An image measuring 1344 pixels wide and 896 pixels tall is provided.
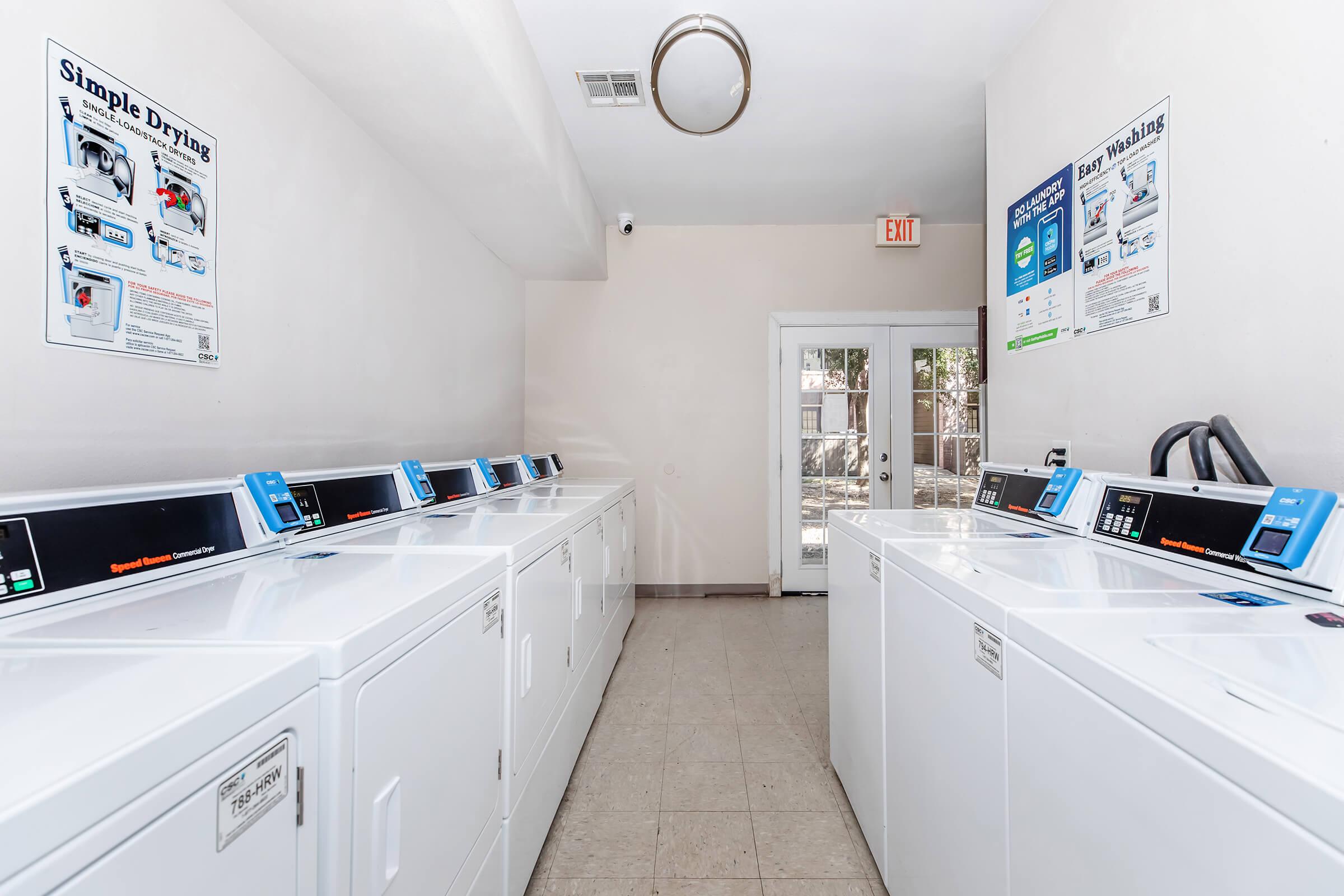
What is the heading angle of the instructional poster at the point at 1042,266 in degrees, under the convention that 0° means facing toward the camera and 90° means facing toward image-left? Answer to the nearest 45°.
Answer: approximately 45°

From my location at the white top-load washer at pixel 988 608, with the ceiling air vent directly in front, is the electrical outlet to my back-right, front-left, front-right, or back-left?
front-right

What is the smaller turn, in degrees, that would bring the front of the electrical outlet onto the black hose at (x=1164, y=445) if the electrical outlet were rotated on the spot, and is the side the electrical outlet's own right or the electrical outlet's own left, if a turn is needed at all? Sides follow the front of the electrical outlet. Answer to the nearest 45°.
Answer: approximately 45° to the electrical outlet's own left

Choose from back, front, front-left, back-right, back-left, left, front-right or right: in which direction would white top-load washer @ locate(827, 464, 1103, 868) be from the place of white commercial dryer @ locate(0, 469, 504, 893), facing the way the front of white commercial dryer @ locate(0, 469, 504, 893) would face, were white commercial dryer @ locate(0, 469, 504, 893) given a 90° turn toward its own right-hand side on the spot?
back-left

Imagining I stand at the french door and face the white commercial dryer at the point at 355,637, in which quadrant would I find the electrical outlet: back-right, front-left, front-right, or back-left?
front-left

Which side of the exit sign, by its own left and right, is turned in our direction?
front

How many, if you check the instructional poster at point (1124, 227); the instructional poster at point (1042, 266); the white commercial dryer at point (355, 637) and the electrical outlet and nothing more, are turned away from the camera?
0

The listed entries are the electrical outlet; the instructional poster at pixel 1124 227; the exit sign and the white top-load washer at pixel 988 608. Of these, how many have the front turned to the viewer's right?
0

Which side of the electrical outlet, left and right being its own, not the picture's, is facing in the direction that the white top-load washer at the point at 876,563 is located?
front
